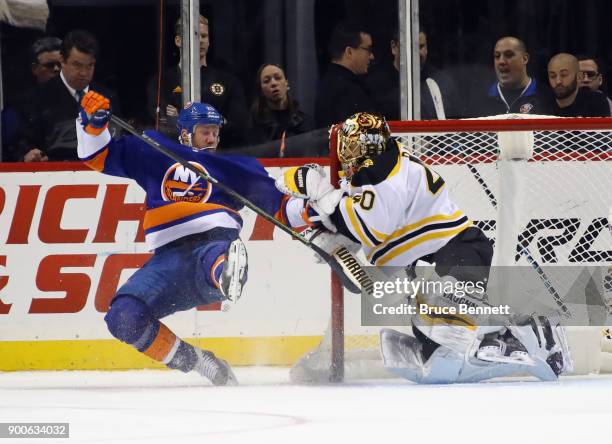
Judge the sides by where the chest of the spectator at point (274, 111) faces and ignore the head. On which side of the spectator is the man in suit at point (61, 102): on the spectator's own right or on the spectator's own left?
on the spectator's own right

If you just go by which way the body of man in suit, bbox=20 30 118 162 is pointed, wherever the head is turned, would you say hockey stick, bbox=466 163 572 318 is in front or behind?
in front

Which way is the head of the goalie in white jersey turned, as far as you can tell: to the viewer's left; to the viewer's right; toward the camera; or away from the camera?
to the viewer's left

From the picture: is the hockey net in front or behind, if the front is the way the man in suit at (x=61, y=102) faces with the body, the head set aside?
in front

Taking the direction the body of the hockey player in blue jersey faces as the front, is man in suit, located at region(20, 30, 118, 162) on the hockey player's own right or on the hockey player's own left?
on the hockey player's own right

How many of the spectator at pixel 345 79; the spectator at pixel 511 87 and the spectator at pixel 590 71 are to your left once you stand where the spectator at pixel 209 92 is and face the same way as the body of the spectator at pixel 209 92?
3

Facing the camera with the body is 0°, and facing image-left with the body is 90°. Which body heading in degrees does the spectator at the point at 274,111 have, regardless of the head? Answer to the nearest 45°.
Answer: approximately 0°

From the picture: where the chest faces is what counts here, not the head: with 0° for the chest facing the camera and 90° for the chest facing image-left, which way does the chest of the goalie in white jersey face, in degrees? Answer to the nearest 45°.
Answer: approximately 90°

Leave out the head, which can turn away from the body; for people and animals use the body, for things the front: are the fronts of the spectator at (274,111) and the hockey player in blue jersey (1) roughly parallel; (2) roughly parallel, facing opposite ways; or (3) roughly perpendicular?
roughly parallel

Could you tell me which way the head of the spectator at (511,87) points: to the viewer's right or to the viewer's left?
to the viewer's left

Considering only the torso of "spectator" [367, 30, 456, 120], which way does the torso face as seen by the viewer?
toward the camera

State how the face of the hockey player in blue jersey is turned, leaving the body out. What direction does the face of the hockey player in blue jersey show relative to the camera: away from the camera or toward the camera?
toward the camera

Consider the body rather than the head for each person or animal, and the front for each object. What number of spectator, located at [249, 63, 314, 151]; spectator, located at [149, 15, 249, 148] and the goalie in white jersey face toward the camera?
2

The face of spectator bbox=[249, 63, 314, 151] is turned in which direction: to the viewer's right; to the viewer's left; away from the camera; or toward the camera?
toward the camera

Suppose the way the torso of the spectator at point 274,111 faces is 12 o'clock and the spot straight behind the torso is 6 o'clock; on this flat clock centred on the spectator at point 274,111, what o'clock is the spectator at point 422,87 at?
the spectator at point 422,87 is roughly at 9 o'clock from the spectator at point 274,111.

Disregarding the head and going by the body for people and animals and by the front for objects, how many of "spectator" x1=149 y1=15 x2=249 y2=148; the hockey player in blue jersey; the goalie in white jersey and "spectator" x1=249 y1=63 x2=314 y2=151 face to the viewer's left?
1

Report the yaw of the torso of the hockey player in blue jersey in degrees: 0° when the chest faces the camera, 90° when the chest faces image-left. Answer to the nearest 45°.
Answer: approximately 0°
